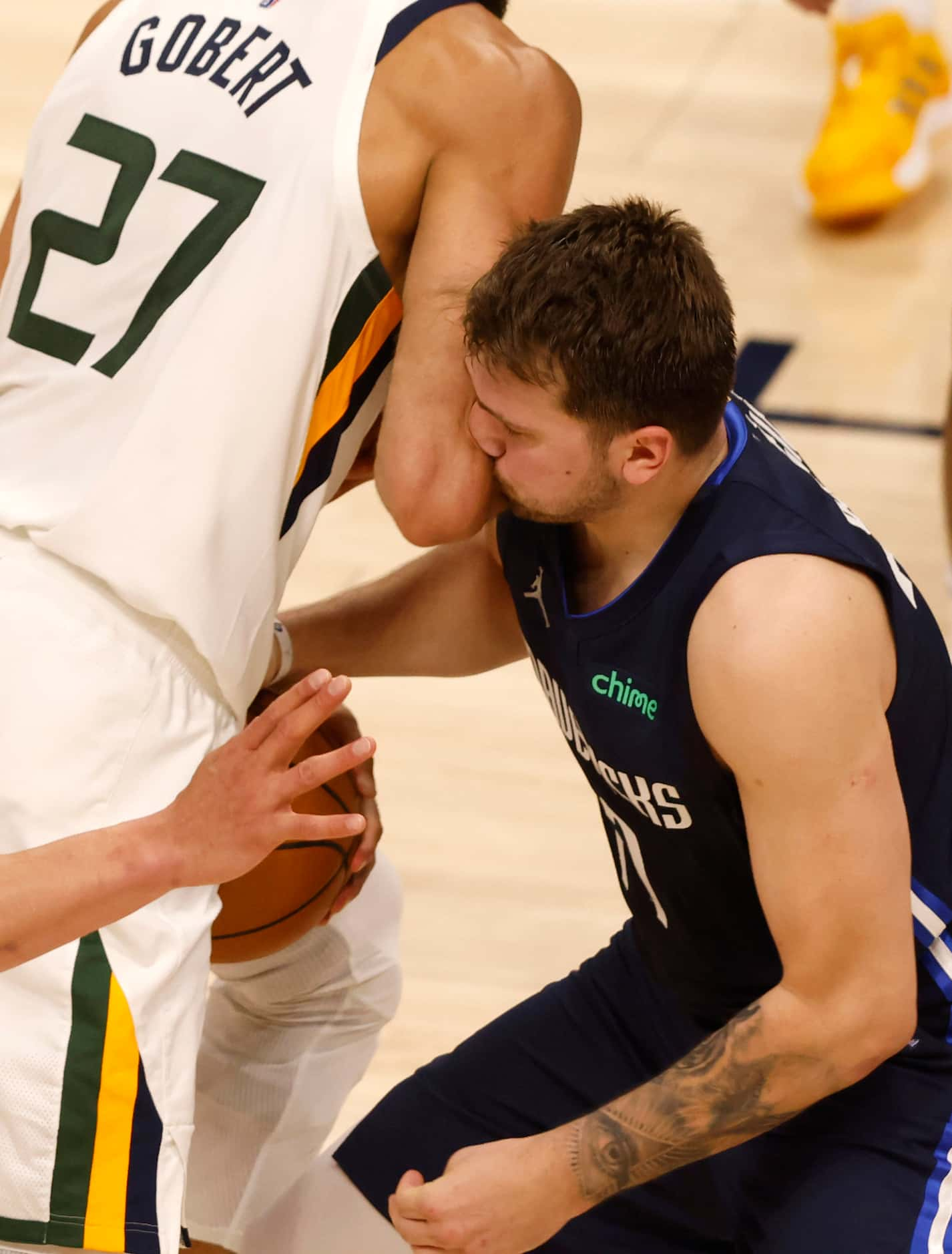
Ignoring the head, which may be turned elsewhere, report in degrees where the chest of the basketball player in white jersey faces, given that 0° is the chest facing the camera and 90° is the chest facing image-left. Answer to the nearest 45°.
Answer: approximately 225°

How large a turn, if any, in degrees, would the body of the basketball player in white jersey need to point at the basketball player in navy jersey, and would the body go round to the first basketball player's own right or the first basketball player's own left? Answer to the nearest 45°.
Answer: approximately 90° to the first basketball player's own right
